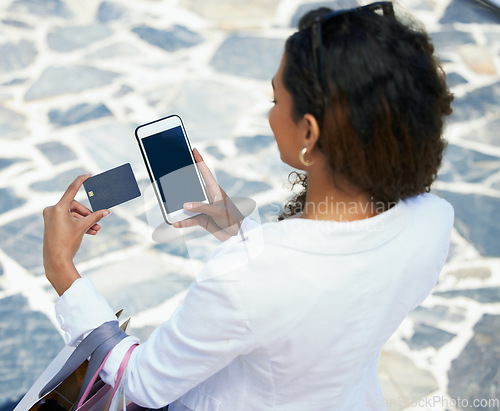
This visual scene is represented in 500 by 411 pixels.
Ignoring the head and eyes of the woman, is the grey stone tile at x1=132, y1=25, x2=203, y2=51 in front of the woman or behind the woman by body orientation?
in front

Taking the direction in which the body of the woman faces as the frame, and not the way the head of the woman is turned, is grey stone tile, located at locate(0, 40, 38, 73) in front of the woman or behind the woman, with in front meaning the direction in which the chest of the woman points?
in front

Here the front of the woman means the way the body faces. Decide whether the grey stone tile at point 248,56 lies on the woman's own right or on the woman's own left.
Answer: on the woman's own right

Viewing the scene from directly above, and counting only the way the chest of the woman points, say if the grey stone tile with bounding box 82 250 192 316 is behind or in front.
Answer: in front

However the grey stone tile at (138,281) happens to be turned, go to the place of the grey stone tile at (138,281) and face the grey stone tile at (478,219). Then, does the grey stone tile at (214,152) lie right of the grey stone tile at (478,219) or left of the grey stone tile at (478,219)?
left

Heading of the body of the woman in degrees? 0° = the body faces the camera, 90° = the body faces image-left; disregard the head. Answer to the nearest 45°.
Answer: approximately 135°

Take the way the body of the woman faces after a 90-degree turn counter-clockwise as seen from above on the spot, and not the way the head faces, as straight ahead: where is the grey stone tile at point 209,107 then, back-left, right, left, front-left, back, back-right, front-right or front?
back-right

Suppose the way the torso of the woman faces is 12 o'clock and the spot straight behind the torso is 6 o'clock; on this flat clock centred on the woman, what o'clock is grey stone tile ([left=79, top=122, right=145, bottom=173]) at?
The grey stone tile is roughly at 1 o'clock from the woman.

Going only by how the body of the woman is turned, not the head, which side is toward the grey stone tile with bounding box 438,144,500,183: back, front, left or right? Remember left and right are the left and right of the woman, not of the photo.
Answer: right

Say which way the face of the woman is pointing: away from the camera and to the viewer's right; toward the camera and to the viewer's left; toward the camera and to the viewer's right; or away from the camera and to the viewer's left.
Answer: away from the camera and to the viewer's left
